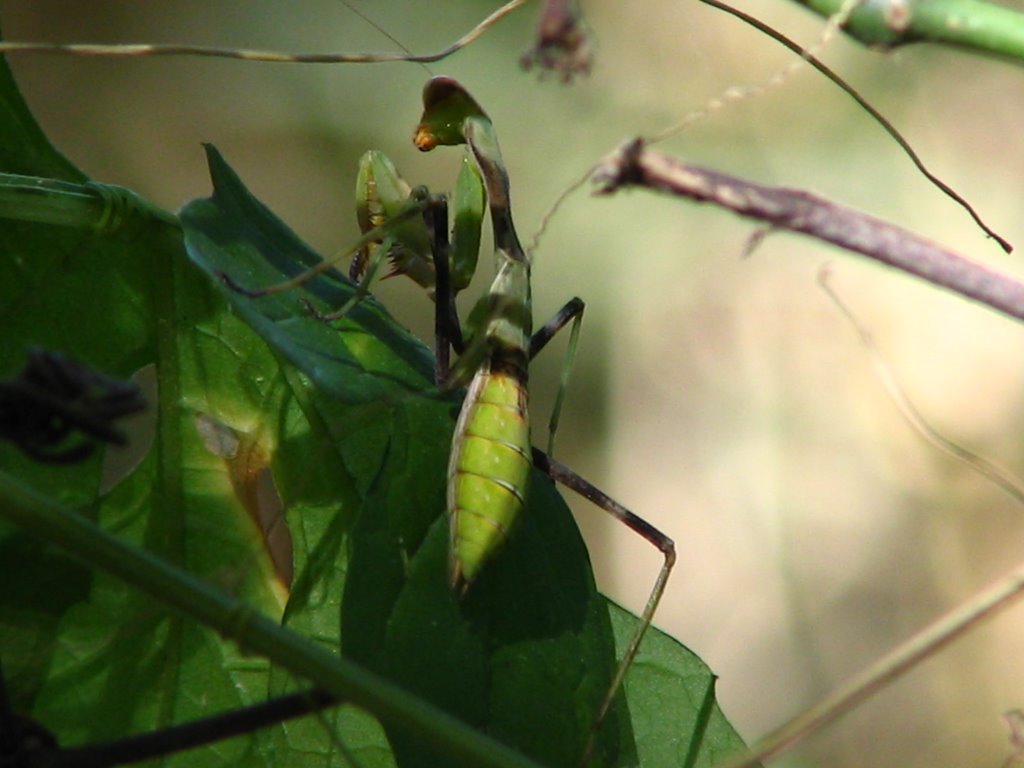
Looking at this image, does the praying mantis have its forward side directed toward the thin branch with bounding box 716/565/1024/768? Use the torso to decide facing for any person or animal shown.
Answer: no

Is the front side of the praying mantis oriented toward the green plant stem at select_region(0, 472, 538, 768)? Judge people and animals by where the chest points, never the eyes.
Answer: no
